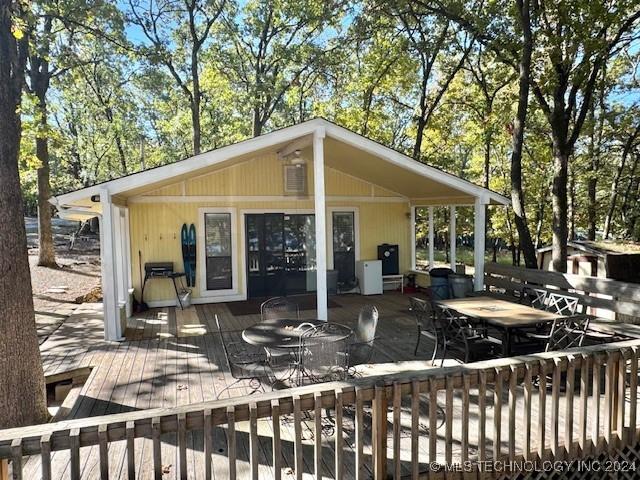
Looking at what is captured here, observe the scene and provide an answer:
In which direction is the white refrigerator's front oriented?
toward the camera

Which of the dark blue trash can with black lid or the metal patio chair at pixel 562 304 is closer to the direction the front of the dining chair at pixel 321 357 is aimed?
the dark blue trash can with black lid

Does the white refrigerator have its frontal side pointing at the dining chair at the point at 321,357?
yes

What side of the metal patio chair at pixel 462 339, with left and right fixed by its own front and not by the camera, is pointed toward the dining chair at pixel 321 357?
back

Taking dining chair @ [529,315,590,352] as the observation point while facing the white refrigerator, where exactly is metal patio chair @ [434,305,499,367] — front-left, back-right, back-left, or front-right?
front-left

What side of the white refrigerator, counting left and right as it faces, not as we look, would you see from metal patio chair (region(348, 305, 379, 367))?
front

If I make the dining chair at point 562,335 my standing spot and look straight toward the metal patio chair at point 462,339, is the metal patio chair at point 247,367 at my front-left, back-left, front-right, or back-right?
front-left

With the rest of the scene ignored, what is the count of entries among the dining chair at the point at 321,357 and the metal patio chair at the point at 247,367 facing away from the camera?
1

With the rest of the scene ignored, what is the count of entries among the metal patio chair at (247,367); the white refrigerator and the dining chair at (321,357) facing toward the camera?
1

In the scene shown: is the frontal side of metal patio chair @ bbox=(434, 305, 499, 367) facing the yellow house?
no

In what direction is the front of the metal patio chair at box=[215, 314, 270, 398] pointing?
to the viewer's right

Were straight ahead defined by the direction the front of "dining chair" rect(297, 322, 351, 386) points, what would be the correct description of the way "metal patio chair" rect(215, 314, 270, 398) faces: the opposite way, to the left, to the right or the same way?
to the right

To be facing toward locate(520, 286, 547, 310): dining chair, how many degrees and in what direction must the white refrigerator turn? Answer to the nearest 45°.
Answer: approximately 45° to its left

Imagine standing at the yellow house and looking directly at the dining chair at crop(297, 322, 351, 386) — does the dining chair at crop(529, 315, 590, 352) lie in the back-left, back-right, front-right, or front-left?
front-left

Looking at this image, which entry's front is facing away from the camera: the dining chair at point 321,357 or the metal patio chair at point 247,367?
the dining chair

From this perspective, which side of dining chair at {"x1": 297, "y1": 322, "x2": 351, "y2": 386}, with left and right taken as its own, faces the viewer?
back

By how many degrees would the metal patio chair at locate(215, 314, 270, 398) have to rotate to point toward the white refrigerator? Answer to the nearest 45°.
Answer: approximately 45° to its left
